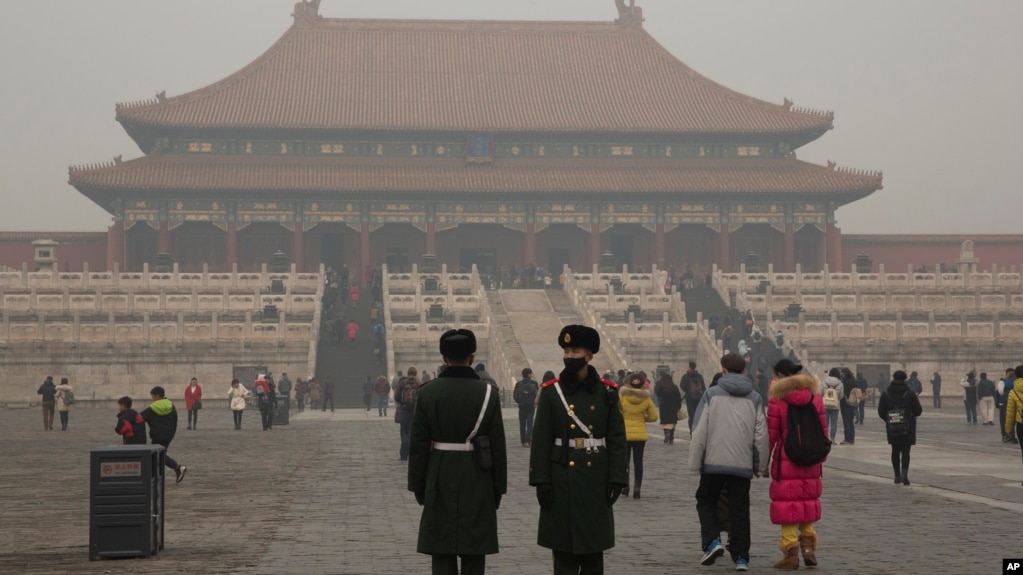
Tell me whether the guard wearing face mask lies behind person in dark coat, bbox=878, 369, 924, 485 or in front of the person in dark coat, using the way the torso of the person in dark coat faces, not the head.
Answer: behind

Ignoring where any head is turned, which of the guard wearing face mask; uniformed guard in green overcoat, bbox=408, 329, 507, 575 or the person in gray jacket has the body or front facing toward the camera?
the guard wearing face mask

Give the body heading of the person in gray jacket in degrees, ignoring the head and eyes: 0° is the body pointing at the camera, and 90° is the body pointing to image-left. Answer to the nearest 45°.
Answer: approximately 180°

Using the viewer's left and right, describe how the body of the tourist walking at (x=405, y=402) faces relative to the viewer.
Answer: facing away from the viewer

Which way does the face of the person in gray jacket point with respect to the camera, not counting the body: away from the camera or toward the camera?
away from the camera

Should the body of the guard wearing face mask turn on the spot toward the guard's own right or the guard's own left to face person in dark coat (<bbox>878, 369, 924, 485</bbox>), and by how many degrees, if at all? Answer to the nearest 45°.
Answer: approximately 135° to the guard's own left

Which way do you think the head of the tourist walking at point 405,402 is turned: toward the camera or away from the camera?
away from the camera

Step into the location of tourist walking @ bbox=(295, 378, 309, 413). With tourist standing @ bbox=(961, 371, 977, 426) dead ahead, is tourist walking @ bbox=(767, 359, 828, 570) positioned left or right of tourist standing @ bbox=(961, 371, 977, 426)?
right

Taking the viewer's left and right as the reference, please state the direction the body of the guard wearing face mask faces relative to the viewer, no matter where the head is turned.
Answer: facing the viewer

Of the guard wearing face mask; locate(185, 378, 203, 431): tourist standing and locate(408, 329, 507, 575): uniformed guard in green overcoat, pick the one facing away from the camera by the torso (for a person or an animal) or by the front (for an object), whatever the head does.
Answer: the uniformed guard in green overcoat

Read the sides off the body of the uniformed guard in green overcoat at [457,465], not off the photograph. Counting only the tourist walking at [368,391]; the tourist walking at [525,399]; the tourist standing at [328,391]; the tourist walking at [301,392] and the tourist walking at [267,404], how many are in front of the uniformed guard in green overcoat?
5

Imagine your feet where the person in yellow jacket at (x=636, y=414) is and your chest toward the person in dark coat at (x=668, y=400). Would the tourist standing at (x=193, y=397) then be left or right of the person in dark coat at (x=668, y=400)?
left

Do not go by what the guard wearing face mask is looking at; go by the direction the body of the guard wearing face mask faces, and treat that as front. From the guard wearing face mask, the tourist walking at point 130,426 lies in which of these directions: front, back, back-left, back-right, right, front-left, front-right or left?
back-right

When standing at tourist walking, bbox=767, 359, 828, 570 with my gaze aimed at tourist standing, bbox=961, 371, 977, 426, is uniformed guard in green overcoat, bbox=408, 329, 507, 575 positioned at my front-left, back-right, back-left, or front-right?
back-left

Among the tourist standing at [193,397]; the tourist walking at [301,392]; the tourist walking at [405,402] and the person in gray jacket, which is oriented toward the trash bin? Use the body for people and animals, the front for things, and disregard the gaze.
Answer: the tourist standing at [193,397]

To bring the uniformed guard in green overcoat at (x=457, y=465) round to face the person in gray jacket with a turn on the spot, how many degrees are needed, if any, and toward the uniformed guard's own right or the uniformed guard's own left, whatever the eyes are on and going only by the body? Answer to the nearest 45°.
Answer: approximately 45° to the uniformed guard's own right

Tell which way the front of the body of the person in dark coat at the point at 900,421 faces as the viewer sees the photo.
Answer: away from the camera

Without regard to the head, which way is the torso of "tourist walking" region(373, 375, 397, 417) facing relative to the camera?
away from the camera
